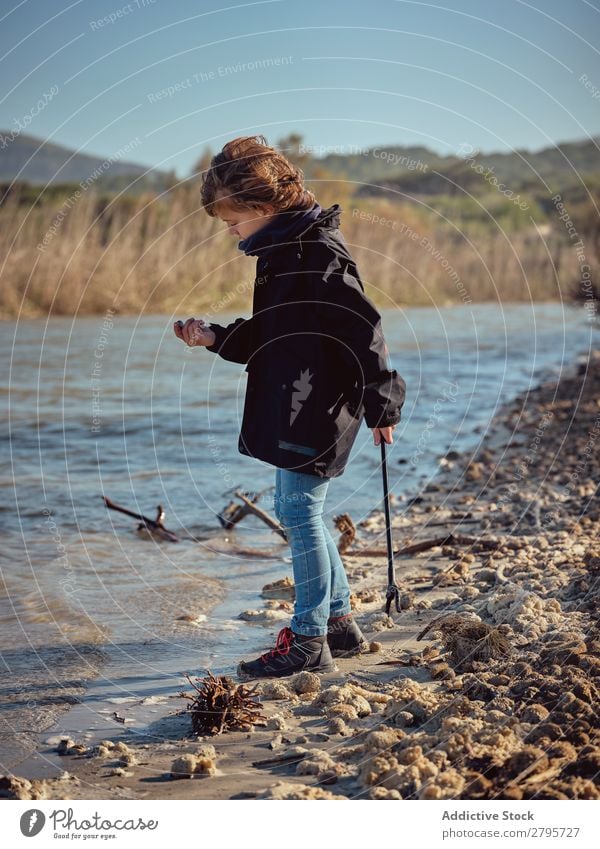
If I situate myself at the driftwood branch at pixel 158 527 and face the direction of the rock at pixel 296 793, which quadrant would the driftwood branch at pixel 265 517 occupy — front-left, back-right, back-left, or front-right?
front-left

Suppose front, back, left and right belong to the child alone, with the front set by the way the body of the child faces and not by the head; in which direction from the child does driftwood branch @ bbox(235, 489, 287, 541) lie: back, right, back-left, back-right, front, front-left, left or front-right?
right

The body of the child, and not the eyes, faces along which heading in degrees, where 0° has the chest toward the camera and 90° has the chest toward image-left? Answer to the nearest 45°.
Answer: approximately 90°

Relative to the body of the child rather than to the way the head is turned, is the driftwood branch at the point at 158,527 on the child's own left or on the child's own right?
on the child's own right

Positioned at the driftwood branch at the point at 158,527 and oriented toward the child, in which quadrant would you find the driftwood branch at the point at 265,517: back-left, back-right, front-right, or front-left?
front-left

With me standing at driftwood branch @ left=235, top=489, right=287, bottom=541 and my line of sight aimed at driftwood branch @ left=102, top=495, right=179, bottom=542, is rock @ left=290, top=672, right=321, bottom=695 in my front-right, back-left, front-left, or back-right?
back-left

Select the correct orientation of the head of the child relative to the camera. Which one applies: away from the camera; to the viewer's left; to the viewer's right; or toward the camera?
to the viewer's left
